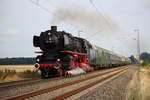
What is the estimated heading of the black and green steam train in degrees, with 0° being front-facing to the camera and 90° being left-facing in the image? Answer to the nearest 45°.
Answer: approximately 45°
